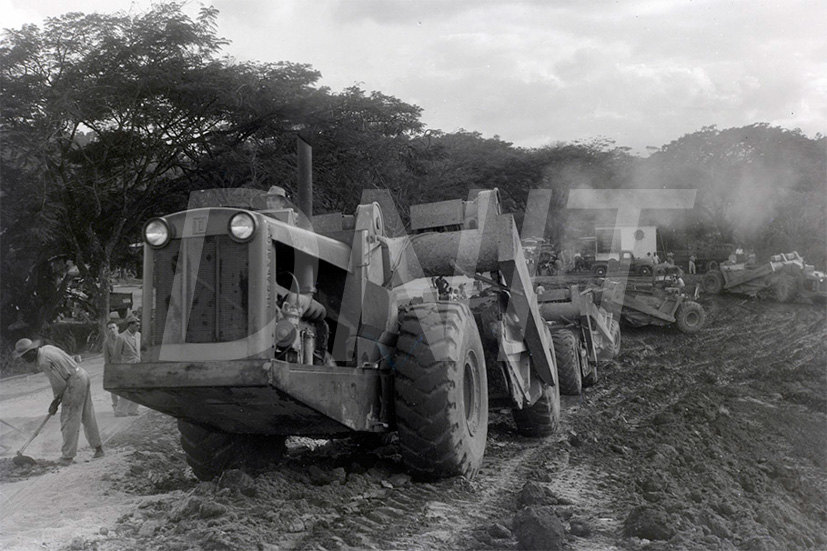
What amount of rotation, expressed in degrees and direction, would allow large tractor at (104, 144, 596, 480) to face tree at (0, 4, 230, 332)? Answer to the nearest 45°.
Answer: approximately 90° to its right

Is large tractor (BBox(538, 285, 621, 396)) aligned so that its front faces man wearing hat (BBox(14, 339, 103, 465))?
yes

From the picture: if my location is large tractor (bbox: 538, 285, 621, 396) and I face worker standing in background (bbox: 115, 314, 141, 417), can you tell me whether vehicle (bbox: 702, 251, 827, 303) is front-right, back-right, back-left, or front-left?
back-right

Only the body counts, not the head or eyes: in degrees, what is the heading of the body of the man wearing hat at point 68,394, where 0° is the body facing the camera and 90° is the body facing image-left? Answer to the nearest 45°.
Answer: approximately 90°

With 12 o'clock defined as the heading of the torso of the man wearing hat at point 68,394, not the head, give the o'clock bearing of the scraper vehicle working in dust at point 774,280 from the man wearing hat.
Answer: The scraper vehicle working in dust is roughly at 5 o'clock from the man wearing hat.

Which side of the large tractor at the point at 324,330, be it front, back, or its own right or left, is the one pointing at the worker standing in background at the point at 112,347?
right

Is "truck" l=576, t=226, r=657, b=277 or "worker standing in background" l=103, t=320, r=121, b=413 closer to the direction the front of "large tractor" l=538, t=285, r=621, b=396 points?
the worker standing in background

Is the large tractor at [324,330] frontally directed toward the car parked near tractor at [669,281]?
no

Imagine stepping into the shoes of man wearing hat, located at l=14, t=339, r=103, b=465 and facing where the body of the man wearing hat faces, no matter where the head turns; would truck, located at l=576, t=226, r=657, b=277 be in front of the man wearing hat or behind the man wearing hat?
behind

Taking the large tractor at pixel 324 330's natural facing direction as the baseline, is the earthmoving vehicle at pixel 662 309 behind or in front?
behind

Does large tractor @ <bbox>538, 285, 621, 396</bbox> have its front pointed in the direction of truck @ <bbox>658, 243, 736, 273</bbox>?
no

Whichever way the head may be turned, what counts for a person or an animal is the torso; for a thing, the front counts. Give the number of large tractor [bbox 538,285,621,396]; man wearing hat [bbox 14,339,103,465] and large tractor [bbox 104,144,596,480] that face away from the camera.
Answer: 0

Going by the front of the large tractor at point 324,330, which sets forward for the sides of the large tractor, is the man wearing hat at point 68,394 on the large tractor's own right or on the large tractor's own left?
on the large tractor's own right

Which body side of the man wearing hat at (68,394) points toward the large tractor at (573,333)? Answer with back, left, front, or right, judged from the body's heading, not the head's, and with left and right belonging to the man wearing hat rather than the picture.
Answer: back

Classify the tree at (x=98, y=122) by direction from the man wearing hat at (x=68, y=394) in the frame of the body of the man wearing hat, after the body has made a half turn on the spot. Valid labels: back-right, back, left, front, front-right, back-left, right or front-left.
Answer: left

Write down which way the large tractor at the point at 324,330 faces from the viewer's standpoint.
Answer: facing the viewer and to the left of the viewer

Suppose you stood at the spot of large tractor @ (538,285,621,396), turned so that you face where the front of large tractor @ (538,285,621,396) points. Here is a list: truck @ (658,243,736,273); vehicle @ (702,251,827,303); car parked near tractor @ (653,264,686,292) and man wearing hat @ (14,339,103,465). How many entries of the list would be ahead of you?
1
